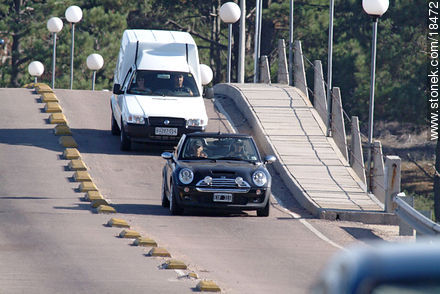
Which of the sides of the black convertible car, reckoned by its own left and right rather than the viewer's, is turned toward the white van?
back

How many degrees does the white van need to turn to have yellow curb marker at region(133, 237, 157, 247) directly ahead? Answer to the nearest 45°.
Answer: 0° — it already faces it

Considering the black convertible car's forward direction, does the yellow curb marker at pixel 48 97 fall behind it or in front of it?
behind

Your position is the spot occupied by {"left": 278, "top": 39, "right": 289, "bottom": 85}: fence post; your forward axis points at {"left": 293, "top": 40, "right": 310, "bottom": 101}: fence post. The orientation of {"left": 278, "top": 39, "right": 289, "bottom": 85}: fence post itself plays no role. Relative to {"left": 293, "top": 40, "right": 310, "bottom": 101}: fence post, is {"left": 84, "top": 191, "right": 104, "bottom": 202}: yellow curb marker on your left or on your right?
right

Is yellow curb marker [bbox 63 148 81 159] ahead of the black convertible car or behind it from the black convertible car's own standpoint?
behind

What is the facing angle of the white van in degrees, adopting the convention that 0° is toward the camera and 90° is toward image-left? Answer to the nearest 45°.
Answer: approximately 0°

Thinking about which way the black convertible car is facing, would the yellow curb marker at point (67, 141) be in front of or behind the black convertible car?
behind

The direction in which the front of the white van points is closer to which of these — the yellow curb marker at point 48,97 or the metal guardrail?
the metal guardrail

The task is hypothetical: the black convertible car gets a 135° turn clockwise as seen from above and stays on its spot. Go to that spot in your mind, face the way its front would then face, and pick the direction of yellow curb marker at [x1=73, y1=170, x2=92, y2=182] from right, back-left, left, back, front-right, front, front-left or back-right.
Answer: front

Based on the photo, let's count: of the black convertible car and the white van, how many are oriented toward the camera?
2

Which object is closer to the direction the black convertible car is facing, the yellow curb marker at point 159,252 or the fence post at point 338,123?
the yellow curb marker
